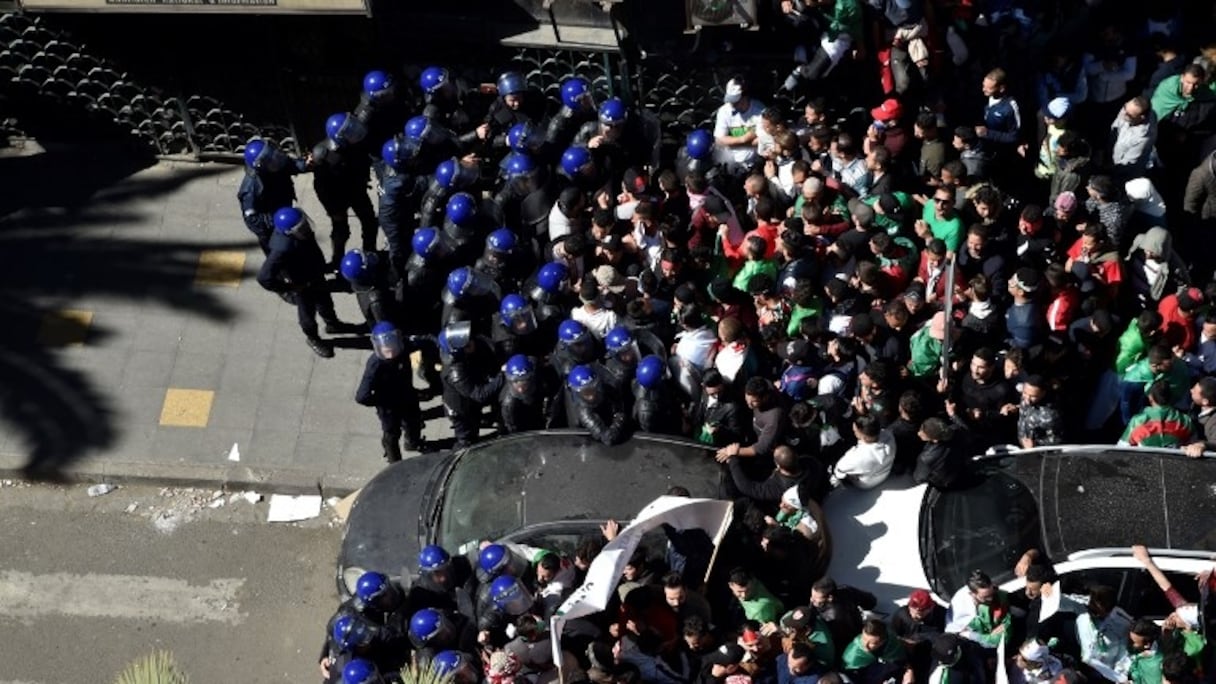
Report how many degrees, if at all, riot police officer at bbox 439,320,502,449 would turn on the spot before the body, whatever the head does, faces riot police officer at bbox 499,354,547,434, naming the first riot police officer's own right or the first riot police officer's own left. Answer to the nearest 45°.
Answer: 0° — they already face them

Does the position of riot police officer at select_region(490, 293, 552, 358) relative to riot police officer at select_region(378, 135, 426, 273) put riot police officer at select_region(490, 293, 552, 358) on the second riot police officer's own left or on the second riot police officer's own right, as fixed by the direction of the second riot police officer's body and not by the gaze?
on the second riot police officer's own right

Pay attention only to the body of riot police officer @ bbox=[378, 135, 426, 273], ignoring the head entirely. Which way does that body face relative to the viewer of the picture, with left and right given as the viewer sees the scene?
facing to the right of the viewer

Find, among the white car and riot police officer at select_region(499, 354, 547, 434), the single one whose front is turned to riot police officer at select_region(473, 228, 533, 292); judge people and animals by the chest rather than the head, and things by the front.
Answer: the white car

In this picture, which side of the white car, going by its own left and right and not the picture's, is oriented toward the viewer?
left

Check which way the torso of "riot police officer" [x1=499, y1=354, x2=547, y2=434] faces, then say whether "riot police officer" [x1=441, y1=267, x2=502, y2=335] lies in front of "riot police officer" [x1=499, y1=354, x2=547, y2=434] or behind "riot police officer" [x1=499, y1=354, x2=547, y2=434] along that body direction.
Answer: behind
